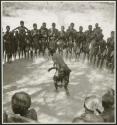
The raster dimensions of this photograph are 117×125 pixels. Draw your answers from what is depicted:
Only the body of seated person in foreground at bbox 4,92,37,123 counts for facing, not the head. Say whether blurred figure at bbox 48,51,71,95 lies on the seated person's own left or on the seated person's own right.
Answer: on the seated person's own right

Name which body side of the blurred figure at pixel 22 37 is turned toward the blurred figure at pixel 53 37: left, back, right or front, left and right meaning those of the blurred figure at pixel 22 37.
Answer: left

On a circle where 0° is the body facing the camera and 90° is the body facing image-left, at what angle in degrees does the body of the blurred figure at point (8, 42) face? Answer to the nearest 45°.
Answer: approximately 0°

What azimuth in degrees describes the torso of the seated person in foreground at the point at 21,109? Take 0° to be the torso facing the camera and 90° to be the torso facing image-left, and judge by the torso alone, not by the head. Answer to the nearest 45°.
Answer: approximately 180°

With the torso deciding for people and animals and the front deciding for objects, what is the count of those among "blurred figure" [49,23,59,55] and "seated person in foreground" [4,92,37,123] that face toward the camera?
1

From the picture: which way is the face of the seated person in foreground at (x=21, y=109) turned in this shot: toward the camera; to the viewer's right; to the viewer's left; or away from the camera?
away from the camera

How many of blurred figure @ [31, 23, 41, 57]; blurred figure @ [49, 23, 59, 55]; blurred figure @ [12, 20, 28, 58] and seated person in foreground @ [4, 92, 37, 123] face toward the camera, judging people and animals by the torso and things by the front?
3

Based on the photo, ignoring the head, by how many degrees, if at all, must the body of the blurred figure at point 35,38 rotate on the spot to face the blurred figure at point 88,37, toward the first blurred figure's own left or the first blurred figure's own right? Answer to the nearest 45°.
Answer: approximately 90° to the first blurred figure's own left
